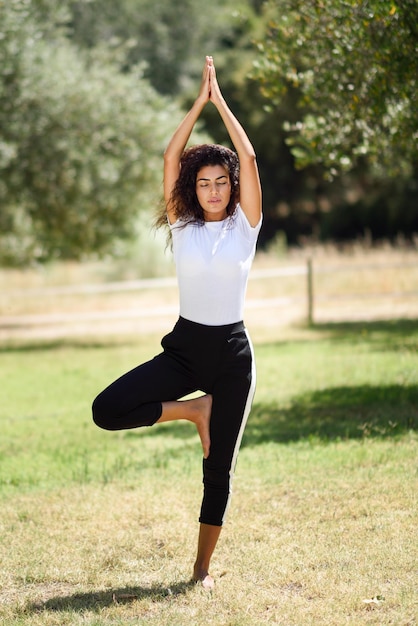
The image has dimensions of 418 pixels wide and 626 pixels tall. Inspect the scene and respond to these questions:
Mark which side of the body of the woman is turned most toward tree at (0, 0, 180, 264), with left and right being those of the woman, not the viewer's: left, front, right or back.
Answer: back

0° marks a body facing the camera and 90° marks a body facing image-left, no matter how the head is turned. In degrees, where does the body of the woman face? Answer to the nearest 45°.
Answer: approximately 0°

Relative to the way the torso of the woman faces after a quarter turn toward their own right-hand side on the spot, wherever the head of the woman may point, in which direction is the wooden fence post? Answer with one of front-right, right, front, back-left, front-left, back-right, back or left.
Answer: right

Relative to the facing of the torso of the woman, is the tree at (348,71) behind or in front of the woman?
behind
